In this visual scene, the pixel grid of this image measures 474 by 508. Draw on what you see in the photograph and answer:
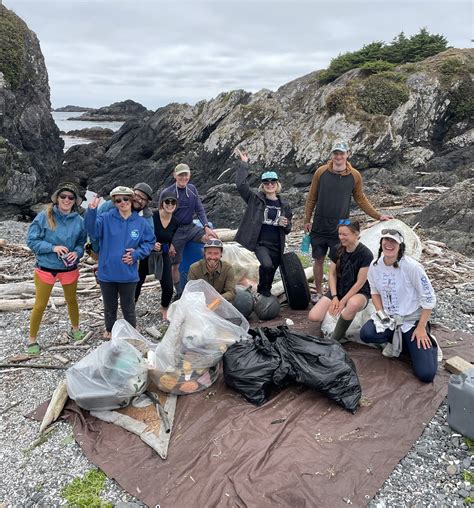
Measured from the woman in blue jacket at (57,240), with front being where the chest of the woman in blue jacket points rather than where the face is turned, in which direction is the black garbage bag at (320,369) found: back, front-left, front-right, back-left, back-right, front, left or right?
front-left

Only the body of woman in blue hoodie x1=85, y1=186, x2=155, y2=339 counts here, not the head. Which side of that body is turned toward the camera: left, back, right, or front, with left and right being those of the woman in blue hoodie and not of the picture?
front

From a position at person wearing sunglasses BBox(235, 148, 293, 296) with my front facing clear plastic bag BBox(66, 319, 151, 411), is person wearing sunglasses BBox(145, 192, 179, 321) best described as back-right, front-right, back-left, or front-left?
front-right

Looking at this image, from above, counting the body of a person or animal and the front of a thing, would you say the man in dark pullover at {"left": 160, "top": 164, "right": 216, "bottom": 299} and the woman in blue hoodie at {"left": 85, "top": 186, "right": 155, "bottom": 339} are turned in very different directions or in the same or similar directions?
same or similar directions

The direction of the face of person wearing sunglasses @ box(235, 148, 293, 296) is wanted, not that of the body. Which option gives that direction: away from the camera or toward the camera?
toward the camera

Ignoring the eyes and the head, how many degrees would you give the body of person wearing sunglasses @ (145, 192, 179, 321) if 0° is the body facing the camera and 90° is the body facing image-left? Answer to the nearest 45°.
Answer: approximately 0°

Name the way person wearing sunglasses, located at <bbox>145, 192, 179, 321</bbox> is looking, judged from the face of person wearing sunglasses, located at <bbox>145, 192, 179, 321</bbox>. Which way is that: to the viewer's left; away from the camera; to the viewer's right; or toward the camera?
toward the camera

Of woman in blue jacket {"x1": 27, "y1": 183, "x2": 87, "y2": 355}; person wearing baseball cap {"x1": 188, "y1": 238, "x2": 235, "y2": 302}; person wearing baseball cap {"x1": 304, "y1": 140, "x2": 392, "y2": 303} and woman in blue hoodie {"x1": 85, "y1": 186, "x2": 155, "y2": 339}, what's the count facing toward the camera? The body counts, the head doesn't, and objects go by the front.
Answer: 4

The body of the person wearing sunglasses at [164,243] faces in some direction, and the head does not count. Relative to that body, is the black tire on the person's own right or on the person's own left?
on the person's own left

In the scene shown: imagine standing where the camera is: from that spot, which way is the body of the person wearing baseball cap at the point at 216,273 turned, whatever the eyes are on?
toward the camera

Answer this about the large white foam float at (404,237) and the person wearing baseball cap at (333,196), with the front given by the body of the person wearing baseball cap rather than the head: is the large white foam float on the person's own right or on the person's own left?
on the person's own left

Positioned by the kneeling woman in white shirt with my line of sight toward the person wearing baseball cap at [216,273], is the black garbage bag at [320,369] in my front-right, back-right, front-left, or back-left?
front-left

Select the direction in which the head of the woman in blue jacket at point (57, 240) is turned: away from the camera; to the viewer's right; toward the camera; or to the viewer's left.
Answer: toward the camera

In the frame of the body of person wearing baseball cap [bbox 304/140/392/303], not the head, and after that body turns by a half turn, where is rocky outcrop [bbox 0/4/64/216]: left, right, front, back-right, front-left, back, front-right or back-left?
front-left

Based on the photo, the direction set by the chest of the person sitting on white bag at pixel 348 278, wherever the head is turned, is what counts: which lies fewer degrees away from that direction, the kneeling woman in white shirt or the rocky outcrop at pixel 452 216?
the kneeling woman in white shirt

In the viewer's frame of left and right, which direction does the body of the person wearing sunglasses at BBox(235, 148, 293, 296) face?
facing the viewer

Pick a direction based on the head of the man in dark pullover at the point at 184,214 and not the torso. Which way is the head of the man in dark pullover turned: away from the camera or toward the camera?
toward the camera

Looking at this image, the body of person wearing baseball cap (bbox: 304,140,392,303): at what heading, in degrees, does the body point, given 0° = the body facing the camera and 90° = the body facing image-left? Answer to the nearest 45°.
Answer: approximately 0°

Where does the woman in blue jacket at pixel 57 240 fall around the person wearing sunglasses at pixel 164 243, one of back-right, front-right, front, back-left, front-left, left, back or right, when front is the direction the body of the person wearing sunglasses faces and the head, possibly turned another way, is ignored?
front-right

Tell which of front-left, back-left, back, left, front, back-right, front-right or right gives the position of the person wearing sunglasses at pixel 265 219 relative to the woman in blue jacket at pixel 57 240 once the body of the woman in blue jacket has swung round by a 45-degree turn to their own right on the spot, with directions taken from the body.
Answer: back-left
